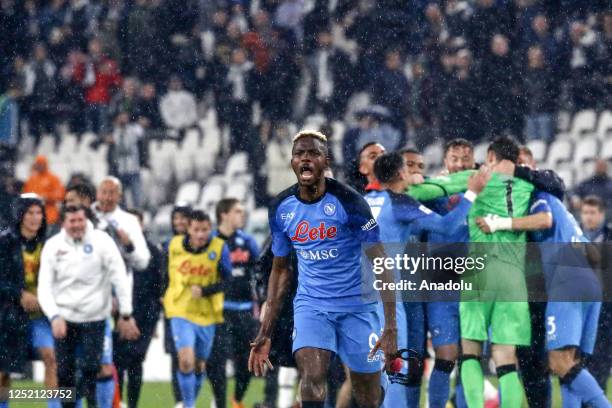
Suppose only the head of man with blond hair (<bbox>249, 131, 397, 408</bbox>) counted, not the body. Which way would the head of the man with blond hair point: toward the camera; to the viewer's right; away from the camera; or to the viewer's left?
toward the camera

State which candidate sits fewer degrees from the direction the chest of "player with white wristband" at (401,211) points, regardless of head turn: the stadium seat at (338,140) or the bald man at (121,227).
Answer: the stadium seat

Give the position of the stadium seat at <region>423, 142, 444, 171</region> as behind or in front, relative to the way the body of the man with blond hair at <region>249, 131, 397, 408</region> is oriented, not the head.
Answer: behind

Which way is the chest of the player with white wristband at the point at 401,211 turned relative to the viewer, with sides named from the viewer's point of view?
facing away from the viewer and to the right of the viewer

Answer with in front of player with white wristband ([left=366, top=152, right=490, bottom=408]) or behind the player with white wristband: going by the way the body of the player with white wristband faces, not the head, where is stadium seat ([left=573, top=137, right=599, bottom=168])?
in front

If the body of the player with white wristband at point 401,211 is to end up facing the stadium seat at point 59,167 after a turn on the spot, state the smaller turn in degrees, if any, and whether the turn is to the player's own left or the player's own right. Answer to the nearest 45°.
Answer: approximately 90° to the player's own left

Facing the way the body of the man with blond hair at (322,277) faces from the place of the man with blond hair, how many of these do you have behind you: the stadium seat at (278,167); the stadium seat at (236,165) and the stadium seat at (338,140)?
3

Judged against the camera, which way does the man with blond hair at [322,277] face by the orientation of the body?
toward the camera

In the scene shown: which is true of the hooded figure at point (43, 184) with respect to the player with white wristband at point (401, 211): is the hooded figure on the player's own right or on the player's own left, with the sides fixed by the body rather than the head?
on the player's own left

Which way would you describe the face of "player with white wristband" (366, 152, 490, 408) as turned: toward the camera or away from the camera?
away from the camera

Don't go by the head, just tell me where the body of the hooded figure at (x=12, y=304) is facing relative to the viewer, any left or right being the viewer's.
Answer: facing the viewer and to the right of the viewer

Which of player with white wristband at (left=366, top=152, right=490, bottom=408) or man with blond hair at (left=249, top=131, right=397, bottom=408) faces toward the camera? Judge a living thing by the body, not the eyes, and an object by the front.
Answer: the man with blond hair

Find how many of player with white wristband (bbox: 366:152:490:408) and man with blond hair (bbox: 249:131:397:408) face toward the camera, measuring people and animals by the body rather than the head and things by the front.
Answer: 1
